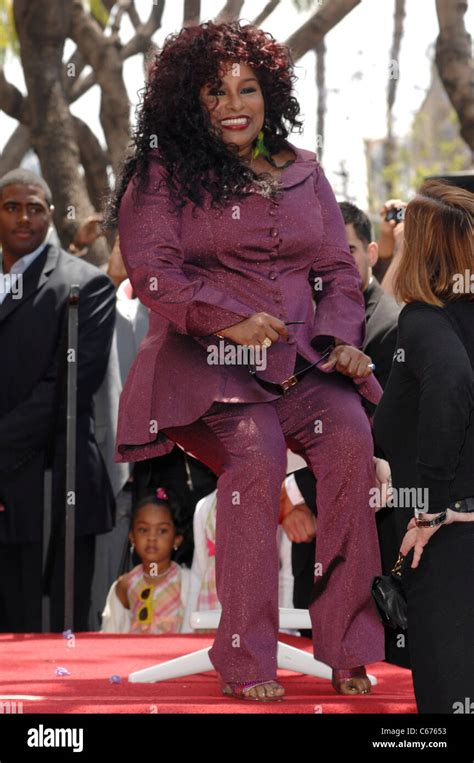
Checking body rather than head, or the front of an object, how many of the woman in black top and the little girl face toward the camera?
1

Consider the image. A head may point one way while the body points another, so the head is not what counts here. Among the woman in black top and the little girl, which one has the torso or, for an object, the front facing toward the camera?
the little girl

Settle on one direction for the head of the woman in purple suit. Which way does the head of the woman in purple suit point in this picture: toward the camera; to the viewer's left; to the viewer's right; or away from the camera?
toward the camera

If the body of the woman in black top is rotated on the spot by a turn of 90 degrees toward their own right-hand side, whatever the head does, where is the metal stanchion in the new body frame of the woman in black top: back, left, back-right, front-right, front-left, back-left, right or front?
left

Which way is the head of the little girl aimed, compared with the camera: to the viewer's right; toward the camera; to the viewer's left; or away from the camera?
toward the camera

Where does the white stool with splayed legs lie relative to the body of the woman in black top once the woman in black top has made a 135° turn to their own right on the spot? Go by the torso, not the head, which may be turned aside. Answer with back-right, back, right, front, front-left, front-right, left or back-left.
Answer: back-left

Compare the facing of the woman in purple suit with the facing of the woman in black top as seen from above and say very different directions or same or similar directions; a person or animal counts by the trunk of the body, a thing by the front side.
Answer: very different directions

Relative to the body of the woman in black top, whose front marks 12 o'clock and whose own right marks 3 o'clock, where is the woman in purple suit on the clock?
The woman in purple suit is roughly at 12 o'clock from the woman in black top.

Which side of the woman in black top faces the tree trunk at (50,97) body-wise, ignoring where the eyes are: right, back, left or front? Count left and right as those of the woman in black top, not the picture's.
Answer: front

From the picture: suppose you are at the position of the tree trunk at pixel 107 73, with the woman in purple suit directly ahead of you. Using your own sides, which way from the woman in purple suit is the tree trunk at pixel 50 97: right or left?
right

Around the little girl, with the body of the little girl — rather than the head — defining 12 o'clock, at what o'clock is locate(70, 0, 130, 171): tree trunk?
The tree trunk is roughly at 6 o'clock from the little girl.

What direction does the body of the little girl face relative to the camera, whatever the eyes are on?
toward the camera

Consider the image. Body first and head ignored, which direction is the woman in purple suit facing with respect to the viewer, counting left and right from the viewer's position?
facing the viewer and to the right of the viewer

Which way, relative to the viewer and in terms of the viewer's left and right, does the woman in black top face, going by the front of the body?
facing away from the viewer and to the left of the viewer
